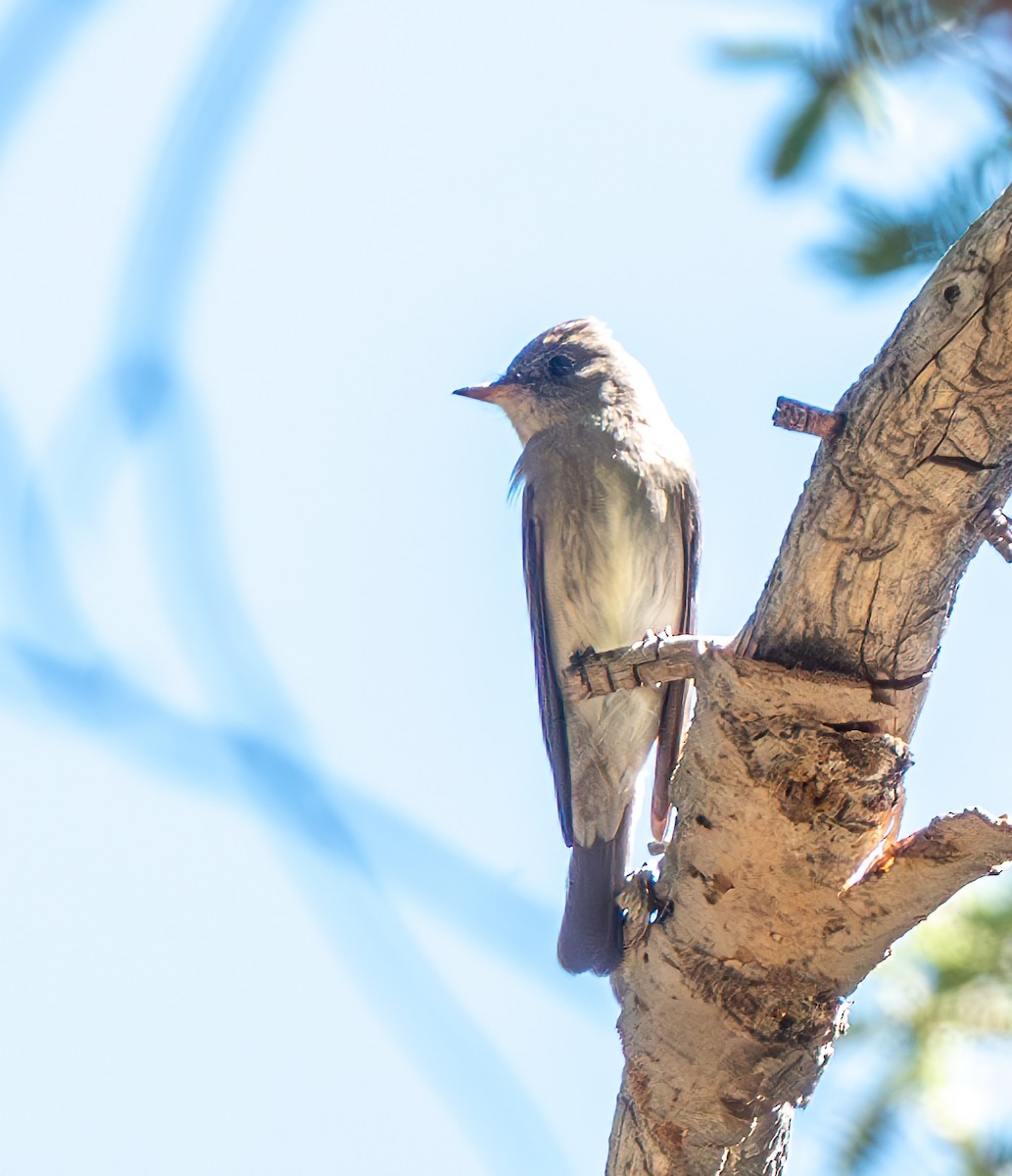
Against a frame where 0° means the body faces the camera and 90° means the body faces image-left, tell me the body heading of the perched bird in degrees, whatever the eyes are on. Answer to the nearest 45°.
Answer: approximately 0°
